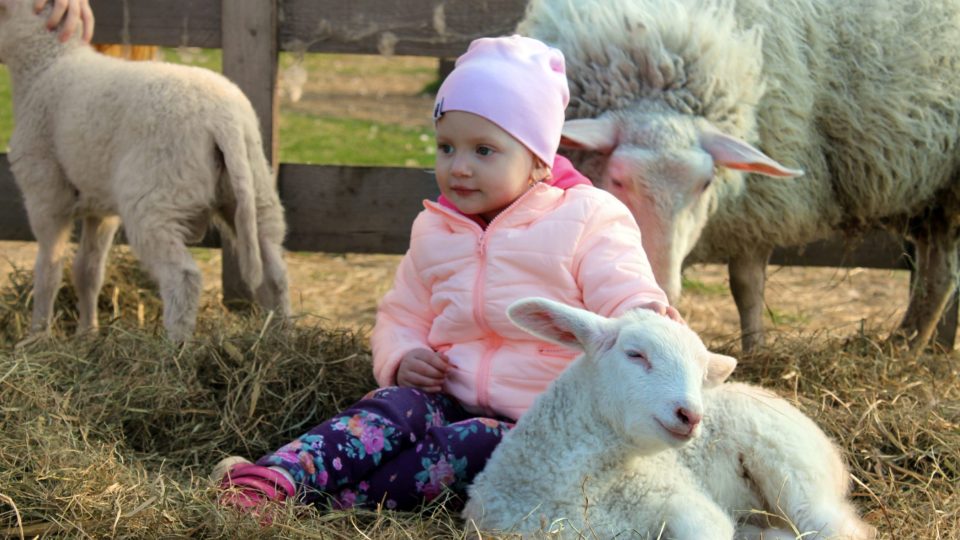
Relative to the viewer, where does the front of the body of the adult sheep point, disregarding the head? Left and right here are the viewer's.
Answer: facing the viewer and to the left of the viewer

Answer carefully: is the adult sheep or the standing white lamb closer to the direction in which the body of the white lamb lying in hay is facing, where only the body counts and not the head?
the standing white lamb

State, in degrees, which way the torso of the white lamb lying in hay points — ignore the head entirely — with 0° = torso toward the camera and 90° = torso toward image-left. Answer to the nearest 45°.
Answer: approximately 45°

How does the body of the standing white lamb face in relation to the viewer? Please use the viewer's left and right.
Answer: facing away from the viewer and to the left of the viewer

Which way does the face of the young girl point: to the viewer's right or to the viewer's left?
to the viewer's left

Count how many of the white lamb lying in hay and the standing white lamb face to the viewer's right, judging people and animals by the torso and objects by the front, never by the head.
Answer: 0

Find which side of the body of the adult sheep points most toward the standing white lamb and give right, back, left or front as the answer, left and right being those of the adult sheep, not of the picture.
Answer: front

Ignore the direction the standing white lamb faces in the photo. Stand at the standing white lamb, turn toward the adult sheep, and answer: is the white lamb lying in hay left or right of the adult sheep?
right

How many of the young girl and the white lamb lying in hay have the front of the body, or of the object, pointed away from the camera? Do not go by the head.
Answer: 0

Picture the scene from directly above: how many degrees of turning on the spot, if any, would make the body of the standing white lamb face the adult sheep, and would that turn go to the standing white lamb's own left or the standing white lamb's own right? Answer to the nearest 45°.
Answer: approximately 135° to the standing white lamb's own right
